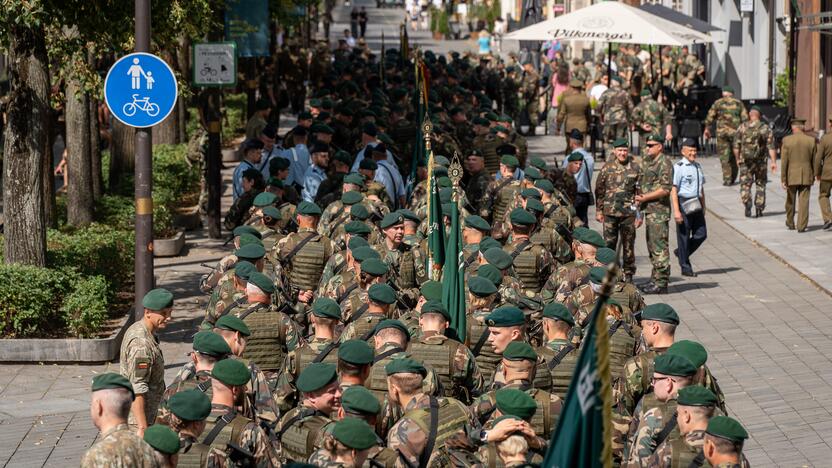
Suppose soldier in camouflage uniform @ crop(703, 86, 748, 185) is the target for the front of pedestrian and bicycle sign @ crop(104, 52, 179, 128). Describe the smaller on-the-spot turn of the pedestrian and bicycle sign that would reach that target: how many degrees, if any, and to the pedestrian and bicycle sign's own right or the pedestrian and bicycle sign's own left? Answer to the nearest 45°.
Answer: approximately 135° to the pedestrian and bicycle sign's own left

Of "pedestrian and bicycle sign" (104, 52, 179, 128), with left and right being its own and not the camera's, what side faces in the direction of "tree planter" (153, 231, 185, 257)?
back

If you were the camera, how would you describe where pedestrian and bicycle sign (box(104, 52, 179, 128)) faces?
facing the viewer

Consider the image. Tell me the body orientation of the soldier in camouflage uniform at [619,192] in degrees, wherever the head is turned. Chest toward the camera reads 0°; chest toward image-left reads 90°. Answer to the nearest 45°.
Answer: approximately 0°

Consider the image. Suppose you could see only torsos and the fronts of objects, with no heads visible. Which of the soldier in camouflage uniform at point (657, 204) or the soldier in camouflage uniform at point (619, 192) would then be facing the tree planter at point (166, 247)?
the soldier in camouflage uniform at point (657, 204)

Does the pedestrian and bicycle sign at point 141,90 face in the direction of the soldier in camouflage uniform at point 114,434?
yes

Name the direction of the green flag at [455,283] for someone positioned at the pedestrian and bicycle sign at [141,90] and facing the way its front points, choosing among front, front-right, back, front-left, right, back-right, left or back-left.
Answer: front-left

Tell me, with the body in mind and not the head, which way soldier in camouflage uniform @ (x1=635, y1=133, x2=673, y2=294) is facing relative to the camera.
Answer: to the viewer's left

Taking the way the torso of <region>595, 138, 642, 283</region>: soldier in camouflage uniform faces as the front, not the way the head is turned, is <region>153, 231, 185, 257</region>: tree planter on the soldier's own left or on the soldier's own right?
on the soldier's own right

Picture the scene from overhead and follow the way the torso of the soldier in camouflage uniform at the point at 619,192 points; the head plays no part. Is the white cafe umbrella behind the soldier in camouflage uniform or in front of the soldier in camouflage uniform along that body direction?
behind

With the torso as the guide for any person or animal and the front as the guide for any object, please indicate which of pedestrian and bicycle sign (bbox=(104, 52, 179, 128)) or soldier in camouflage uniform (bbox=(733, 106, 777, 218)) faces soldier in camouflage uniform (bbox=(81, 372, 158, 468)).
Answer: the pedestrian and bicycle sign
